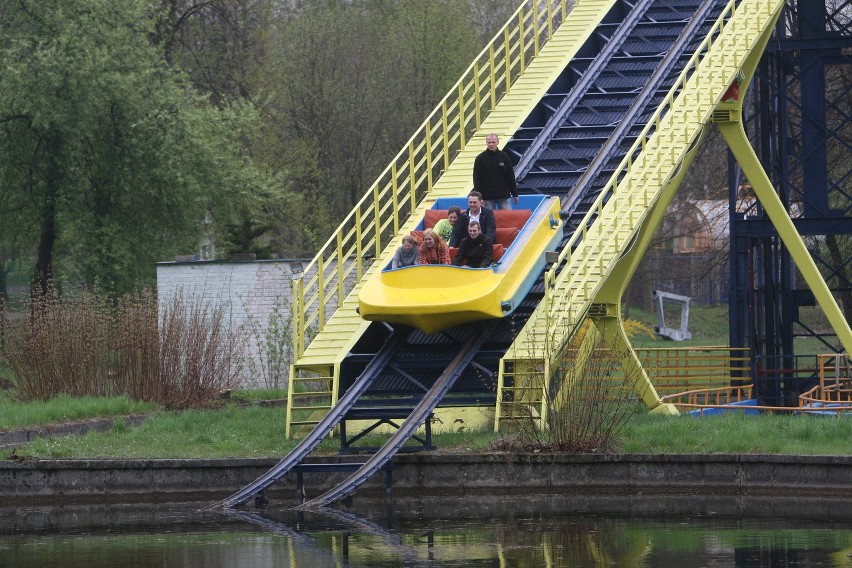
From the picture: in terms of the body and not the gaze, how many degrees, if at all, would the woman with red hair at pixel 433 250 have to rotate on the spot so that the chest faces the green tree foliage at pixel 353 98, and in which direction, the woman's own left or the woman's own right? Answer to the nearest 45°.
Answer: approximately 135° to the woman's own right

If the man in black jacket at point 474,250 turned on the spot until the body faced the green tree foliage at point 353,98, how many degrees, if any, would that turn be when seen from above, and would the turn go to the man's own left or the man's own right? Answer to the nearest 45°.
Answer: approximately 135° to the man's own right

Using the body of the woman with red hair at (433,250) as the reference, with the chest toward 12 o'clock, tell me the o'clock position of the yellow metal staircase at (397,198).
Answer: The yellow metal staircase is roughly at 4 o'clock from the woman with red hair.

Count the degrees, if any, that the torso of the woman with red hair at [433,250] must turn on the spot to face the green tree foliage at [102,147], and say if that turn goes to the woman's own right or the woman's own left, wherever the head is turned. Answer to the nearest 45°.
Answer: approximately 90° to the woman's own right

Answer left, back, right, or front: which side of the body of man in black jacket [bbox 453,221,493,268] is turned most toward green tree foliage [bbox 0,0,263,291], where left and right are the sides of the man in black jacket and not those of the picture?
right

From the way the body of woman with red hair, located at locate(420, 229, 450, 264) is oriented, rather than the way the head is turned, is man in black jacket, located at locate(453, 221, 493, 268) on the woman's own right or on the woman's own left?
on the woman's own left

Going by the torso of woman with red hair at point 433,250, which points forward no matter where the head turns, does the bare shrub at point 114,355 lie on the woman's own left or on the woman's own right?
on the woman's own right

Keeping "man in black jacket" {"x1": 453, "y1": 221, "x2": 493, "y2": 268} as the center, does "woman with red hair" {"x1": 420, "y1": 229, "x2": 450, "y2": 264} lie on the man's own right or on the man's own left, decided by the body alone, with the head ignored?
on the man's own right
